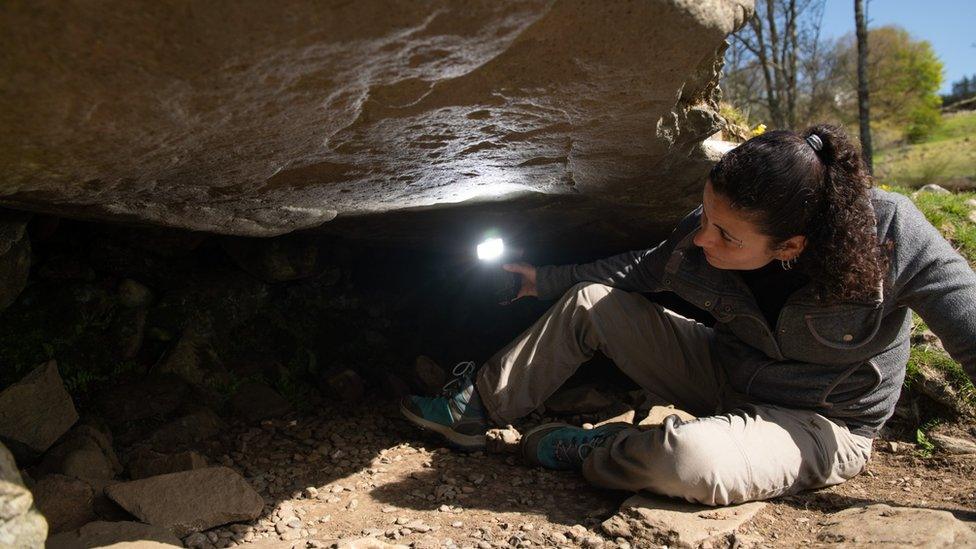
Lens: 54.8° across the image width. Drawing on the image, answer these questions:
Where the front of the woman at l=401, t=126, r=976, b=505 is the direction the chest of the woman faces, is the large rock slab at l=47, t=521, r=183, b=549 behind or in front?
in front

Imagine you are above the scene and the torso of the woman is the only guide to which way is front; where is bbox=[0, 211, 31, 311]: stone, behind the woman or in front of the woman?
in front

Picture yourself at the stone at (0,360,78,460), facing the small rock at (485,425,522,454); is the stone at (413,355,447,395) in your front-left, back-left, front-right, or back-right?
front-left

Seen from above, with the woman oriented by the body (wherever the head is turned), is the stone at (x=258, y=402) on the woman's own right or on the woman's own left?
on the woman's own right

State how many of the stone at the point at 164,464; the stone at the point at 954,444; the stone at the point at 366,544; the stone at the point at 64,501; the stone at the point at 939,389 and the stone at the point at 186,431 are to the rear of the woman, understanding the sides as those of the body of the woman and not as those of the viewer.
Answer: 2

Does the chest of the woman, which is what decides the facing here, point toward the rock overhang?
yes

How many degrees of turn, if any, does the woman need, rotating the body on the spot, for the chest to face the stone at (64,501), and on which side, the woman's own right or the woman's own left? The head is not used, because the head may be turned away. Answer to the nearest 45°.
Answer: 0° — they already face it

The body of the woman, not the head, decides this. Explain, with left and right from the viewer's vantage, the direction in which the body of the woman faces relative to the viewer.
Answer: facing the viewer and to the left of the viewer

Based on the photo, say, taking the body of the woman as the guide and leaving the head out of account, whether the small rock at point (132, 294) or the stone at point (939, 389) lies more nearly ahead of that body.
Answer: the small rock

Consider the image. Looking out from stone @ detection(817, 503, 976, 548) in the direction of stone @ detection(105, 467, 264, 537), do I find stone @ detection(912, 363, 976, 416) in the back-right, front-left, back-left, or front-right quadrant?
back-right

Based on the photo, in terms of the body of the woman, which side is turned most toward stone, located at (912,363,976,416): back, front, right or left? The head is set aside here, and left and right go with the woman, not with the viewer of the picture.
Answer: back

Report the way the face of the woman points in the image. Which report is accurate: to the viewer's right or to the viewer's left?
to the viewer's left

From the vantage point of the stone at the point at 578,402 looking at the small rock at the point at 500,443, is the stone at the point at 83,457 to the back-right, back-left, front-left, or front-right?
front-right

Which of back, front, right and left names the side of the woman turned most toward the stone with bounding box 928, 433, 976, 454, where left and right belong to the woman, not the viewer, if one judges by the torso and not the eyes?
back

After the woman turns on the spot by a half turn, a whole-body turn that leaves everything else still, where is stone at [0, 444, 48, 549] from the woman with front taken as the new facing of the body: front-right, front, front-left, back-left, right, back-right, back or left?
back
